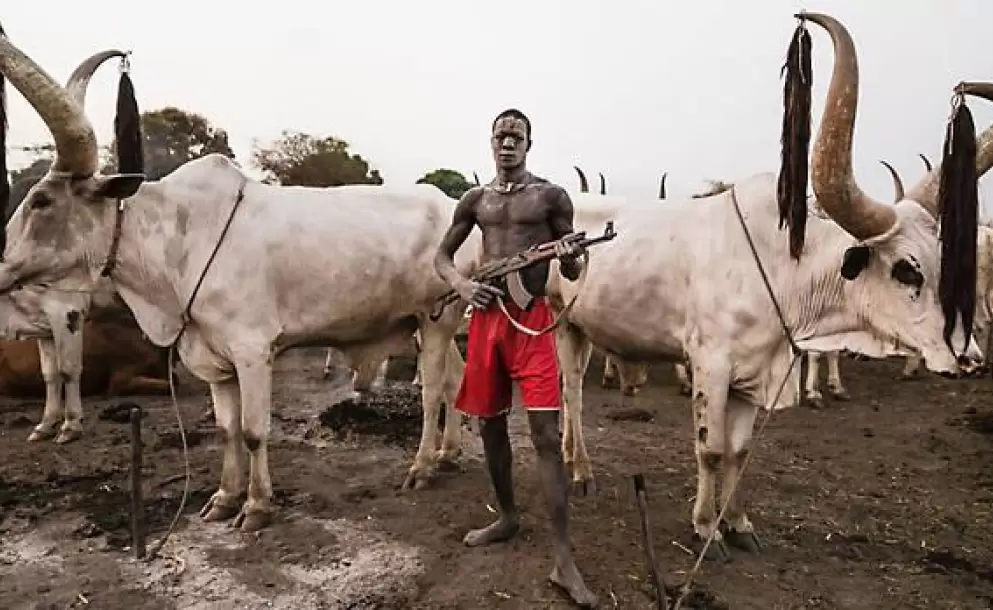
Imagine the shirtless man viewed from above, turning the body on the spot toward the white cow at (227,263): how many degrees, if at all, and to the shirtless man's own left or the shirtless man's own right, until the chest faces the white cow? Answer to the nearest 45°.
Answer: approximately 135° to the shirtless man's own right

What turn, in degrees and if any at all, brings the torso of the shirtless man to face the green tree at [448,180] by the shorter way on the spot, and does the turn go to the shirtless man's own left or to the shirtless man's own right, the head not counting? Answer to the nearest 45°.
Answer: approximately 180°

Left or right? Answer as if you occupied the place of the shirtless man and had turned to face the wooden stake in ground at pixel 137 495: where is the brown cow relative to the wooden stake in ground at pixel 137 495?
right

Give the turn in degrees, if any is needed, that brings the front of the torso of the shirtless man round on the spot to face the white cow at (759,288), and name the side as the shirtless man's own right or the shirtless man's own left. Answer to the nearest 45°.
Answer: approximately 135° to the shirtless man's own left

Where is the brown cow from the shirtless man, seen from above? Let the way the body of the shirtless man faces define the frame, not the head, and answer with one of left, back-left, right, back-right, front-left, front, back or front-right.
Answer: back-right

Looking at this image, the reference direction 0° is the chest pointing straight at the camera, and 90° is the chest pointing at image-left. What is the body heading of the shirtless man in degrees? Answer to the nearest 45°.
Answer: approximately 0°

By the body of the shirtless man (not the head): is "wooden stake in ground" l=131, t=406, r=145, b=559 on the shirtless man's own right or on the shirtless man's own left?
on the shirtless man's own right

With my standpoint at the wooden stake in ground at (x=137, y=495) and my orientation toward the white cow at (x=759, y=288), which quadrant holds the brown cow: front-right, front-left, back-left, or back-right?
back-left
